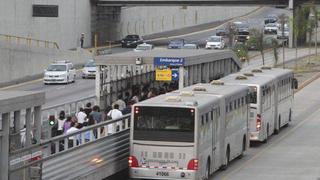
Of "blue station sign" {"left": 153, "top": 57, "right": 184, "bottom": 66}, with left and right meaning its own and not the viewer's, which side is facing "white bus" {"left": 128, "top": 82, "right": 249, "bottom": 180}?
front

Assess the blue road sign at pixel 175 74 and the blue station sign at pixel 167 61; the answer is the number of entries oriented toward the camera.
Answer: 2

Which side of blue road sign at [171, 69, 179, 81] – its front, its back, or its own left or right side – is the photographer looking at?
front

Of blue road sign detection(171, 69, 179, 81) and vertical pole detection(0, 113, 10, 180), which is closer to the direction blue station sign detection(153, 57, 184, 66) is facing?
the vertical pole

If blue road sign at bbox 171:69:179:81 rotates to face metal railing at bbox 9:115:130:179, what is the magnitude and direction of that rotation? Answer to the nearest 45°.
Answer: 0° — it already faces it

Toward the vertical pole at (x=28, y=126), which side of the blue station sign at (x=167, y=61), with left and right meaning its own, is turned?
front

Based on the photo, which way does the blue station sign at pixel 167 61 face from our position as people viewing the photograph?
facing the viewer
